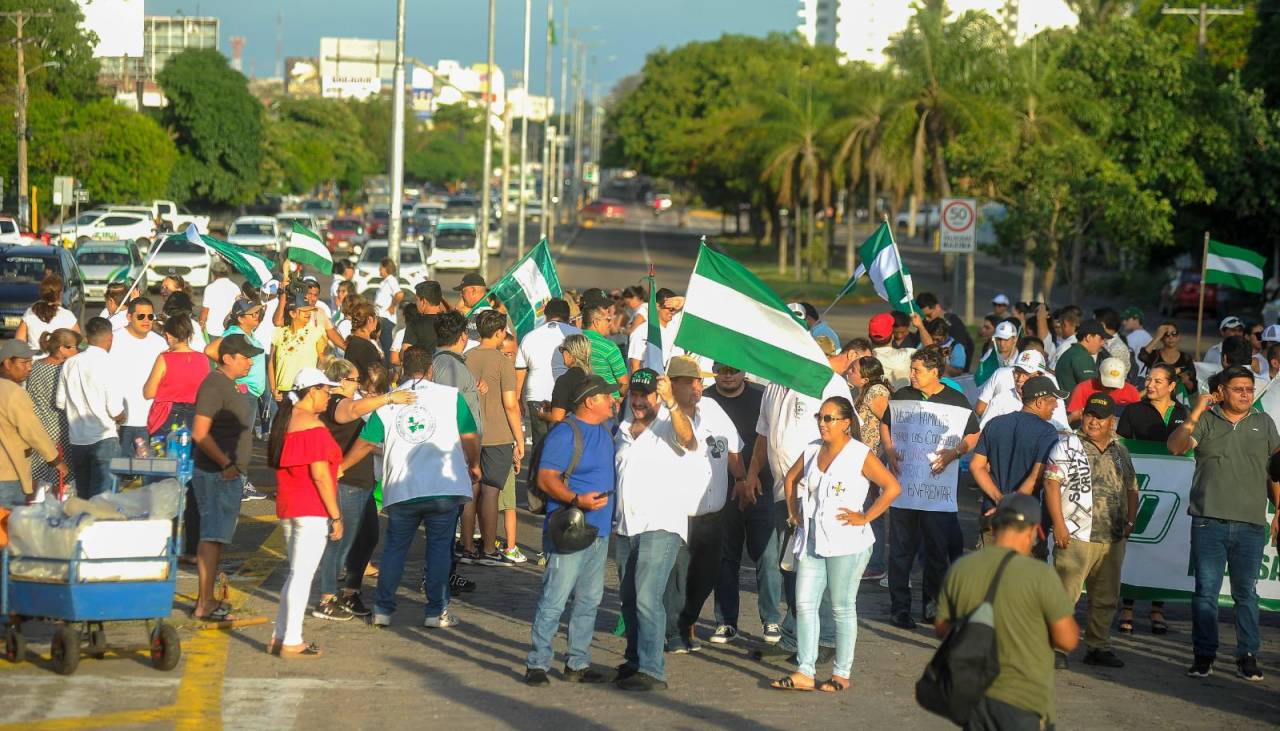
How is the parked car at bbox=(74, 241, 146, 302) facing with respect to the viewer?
toward the camera

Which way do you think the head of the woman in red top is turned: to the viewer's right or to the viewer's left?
to the viewer's right

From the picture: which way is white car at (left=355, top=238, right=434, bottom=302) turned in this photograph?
toward the camera

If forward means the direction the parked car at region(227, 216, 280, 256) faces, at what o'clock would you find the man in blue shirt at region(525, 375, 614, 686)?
The man in blue shirt is roughly at 12 o'clock from the parked car.

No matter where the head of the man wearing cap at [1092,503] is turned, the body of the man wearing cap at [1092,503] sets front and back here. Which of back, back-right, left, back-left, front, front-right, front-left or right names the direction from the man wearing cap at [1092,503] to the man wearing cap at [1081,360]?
back

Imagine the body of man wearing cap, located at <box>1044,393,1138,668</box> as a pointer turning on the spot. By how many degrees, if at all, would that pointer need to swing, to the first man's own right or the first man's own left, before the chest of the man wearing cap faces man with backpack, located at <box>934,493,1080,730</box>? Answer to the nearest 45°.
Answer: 0° — they already face them

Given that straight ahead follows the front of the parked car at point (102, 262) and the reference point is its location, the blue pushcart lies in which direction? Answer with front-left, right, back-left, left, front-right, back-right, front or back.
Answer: front

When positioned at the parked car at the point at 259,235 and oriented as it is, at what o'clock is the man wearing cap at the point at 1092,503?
The man wearing cap is roughly at 12 o'clock from the parked car.

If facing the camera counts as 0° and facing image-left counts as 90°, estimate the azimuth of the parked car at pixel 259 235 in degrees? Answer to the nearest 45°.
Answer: approximately 0°

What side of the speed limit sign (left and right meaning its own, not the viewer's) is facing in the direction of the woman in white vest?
front

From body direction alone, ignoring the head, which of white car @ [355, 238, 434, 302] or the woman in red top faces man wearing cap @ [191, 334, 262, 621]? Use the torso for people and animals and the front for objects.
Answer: the white car

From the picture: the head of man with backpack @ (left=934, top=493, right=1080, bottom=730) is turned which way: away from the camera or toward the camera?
away from the camera

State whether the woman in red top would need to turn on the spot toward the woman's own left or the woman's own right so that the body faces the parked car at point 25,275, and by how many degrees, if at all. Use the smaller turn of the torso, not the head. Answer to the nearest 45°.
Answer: approximately 90° to the woman's own left
